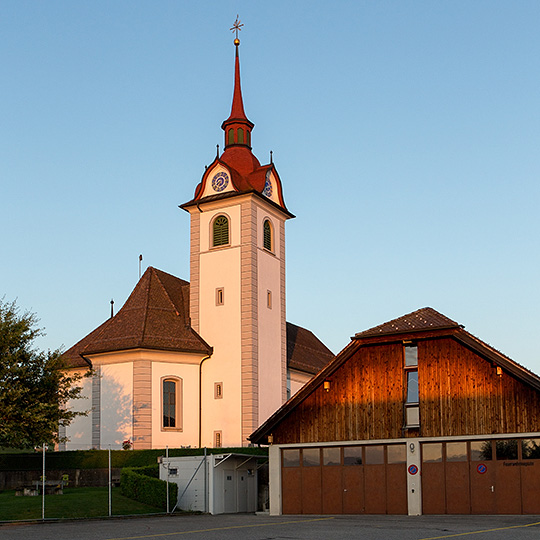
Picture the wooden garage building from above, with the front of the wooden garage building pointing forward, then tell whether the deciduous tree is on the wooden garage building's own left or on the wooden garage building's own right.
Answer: on the wooden garage building's own right

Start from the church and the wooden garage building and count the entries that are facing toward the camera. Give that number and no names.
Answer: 1

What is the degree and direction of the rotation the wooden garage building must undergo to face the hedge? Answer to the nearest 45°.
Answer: approximately 135° to its right

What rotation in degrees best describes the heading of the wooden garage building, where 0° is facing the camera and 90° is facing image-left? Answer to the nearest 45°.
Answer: approximately 0°

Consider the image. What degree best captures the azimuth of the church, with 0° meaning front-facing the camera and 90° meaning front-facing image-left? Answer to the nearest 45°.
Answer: approximately 225°

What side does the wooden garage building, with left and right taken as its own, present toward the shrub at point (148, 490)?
right

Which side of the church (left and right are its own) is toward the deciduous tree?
back

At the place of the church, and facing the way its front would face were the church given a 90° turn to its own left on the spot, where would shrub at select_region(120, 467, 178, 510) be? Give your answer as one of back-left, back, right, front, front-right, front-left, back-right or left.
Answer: back-left
